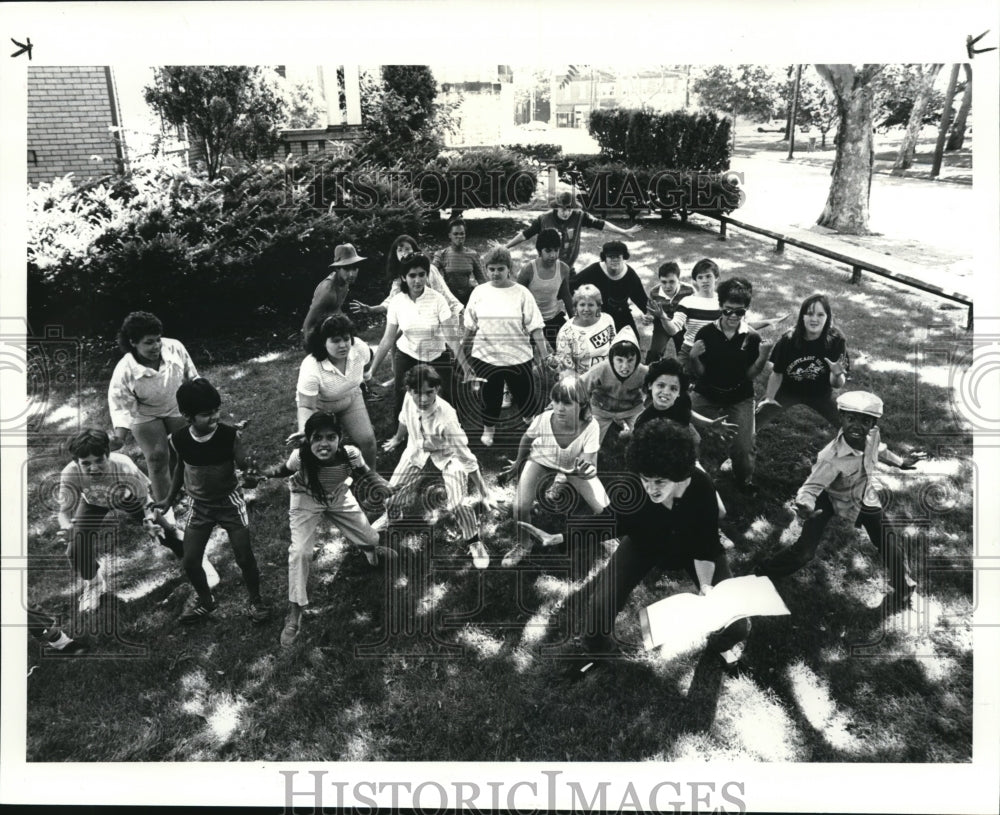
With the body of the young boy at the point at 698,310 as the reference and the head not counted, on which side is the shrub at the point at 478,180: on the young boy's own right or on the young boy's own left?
on the young boy's own right

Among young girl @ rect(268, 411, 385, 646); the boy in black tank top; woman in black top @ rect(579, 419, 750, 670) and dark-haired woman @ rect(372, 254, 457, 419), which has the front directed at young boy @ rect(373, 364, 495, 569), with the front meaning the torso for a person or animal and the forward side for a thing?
the dark-haired woman

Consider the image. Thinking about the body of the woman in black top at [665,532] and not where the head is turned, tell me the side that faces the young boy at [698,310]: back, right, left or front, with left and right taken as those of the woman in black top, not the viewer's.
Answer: back

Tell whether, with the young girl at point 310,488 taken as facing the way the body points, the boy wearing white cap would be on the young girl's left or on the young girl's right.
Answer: on the young girl's left

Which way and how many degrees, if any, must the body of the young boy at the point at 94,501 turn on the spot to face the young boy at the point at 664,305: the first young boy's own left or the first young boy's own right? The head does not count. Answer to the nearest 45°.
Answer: approximately 90° to the first young boy's own left

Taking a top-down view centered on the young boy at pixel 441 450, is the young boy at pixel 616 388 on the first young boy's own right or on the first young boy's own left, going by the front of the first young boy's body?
on the first young boy's own left

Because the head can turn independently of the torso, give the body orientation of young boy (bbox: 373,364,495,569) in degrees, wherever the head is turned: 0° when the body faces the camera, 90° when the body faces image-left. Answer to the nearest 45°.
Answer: approximately 0°
